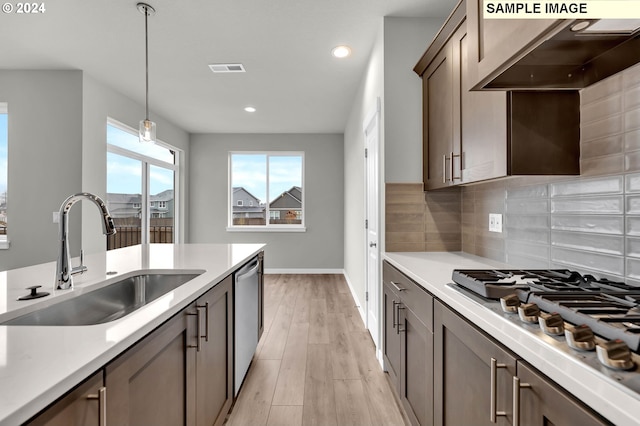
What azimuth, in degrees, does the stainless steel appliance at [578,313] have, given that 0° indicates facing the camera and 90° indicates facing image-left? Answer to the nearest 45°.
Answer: approximately 45°

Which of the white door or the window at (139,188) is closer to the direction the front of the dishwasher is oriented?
the white door

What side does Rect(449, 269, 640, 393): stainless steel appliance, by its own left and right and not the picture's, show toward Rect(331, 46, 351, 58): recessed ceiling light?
right

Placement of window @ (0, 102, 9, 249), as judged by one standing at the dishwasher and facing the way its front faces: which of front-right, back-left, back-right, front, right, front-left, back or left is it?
back-left

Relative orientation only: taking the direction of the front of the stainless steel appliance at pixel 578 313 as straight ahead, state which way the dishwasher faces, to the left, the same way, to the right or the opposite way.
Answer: the opposite way

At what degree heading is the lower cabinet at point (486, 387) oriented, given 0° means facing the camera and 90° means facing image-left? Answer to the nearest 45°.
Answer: approximately 45°

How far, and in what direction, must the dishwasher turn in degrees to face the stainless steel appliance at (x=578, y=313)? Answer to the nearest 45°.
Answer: approximately 45° to its right

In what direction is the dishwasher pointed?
to the viewer's right

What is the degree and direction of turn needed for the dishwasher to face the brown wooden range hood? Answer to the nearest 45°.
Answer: approximately 45° to its right

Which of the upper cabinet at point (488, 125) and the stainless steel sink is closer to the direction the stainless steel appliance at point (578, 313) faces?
the stainless steel sink
